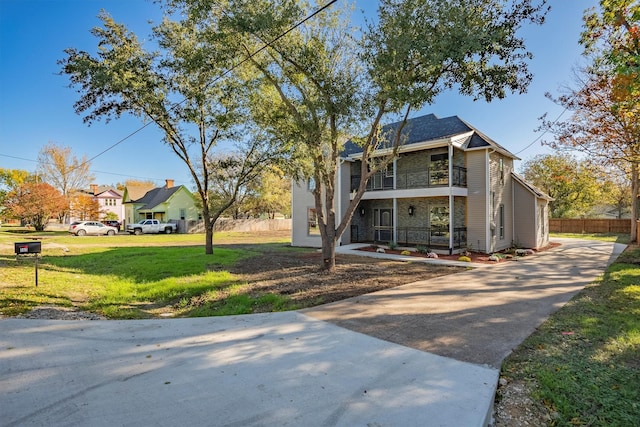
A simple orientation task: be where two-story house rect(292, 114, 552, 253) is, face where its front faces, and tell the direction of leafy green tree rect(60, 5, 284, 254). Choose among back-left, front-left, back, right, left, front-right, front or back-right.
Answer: front

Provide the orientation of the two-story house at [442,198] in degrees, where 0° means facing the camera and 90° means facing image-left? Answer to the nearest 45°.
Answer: approximately 45°

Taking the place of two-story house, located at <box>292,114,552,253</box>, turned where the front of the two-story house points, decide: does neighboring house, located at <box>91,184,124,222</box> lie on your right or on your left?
on your right

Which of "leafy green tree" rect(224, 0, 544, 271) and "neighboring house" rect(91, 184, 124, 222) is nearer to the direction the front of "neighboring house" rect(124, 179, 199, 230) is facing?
the leafy green tree

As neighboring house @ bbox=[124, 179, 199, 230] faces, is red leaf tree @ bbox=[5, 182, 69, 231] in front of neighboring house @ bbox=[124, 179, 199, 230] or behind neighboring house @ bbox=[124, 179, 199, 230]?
in front

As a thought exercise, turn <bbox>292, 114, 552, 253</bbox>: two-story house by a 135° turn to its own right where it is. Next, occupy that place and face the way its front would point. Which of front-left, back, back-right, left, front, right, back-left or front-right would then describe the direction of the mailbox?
back-left

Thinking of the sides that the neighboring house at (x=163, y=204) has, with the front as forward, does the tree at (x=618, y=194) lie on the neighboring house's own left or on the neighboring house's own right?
on the neighboring house's own left

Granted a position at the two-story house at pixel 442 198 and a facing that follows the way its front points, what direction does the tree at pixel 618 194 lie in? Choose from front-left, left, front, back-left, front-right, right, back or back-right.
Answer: back

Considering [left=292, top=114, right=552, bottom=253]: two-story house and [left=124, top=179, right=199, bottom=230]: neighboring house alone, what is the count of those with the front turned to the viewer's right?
0

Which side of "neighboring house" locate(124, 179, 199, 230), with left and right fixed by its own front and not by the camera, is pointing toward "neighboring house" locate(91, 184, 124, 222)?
right

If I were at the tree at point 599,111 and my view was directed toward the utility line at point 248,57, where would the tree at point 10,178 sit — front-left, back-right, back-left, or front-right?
front-right

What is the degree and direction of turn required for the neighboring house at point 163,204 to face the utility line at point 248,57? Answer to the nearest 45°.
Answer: approximately 45° to its left

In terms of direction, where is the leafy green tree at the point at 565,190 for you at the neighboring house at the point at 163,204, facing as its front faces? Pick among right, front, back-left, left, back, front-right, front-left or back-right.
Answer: left

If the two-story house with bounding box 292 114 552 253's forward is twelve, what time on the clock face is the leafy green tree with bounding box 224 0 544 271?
The leafy green tree is roughly at 11 o'clock from the two-story house.
